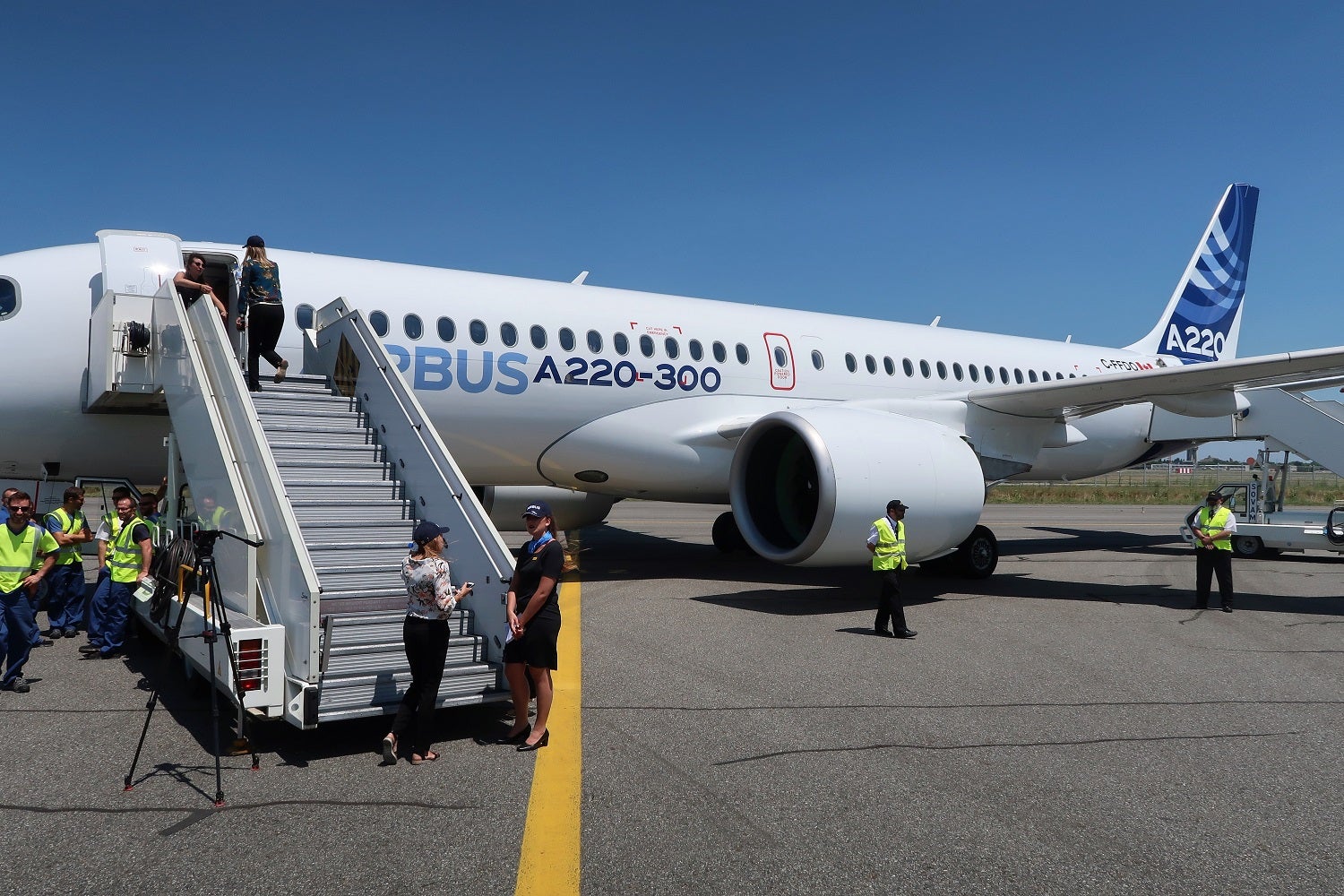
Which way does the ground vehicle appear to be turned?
to the viewer's left

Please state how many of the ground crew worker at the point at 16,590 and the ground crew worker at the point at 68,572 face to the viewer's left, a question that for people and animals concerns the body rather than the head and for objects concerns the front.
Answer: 0

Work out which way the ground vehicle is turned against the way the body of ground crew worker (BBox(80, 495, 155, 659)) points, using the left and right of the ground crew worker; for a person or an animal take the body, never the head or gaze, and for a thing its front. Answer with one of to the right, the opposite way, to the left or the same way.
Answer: to the right

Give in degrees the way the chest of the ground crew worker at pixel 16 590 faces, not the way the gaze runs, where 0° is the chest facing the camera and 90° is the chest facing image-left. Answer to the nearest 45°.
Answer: approximately 0°

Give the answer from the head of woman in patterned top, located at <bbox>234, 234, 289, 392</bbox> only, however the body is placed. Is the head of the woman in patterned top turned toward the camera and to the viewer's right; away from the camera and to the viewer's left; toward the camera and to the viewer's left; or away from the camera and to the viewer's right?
away from the camera and to the viewer's left

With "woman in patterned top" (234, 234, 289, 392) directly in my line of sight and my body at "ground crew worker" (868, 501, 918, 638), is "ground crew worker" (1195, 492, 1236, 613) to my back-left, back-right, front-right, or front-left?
back-right

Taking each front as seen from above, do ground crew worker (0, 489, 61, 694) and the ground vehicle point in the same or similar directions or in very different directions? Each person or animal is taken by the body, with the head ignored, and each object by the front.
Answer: very different directions

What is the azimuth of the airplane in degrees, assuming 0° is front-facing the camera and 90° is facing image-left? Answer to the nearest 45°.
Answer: approximately 45°
